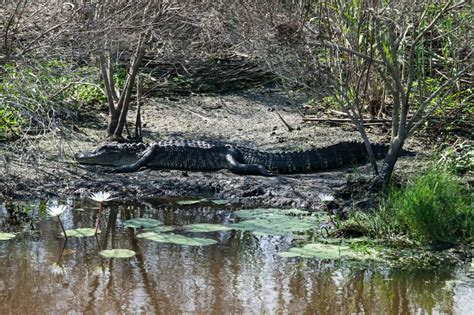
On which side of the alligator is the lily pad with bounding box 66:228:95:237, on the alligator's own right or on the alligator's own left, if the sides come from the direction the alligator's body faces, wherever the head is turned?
on the alligator's own left

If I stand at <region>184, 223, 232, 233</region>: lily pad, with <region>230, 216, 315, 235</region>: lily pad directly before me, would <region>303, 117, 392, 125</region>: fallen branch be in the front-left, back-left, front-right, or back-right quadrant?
front-left

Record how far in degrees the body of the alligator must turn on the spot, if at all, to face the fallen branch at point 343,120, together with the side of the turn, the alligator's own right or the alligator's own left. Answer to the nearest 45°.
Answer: approximately 135° to the alligator's own right

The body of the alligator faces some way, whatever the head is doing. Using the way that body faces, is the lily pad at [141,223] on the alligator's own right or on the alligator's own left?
on the alligator's own left

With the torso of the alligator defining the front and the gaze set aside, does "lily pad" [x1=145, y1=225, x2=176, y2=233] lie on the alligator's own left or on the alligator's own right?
on the alligator's own left

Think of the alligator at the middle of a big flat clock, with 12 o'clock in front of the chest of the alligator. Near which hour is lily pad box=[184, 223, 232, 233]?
The lily pad is roughly at 9 o'clock from the alligator.

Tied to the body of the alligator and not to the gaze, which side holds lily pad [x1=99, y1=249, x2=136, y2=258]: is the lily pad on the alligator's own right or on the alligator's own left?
on the alligator's own left

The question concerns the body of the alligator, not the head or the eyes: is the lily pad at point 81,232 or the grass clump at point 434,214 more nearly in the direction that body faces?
the lily pad

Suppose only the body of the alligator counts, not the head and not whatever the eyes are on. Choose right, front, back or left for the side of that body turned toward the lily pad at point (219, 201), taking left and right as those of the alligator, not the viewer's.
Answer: left

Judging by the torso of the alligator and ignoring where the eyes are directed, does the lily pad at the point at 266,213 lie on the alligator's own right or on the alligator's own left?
on the alligator's own left

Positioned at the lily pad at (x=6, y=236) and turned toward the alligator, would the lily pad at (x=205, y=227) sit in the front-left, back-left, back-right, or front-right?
front-right

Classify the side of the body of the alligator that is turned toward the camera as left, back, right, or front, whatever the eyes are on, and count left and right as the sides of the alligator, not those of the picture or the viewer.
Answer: left

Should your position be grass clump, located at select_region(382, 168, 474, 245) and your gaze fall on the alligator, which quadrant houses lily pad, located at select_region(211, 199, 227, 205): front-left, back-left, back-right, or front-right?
front-left

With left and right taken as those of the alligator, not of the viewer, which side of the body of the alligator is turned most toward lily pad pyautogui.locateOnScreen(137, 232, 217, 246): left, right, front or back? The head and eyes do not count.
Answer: left

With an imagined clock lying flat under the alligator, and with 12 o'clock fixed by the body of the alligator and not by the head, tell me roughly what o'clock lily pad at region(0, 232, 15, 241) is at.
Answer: The lily pad is roughly at 10 o'clock from the alligator.
